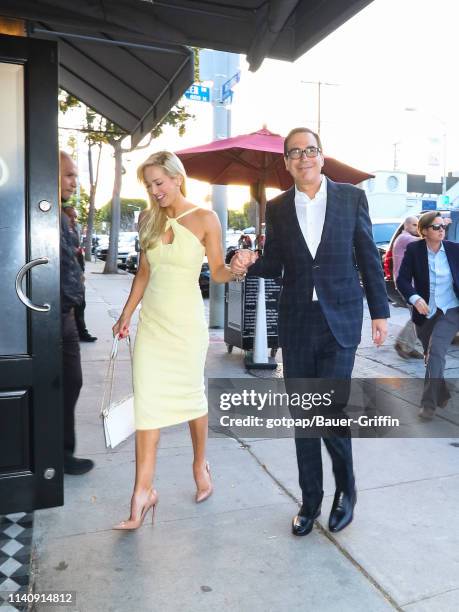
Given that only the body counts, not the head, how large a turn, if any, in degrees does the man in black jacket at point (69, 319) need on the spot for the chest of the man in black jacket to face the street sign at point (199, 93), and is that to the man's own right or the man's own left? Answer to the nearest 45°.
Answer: approximately 90° to the man's own left

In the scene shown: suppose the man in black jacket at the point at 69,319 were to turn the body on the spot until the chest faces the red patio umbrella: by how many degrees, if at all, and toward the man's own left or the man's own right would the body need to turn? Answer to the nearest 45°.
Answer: approximately 45° to the man's own left

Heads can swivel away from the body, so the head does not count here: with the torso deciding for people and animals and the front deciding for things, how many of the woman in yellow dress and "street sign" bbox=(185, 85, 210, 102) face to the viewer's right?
0

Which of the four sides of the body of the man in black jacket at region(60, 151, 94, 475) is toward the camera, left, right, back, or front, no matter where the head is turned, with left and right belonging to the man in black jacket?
right

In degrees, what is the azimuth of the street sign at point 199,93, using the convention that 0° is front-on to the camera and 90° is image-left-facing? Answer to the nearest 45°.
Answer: approximately 0°

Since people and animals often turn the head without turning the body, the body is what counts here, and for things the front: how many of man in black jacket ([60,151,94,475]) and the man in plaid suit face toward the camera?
1

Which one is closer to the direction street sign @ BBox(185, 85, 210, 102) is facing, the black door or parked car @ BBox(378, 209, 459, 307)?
the black door

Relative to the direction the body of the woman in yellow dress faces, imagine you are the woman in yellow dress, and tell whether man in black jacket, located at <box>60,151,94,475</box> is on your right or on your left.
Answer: on your right

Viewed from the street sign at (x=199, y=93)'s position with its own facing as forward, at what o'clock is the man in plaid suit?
The man in plaid suit is roughly at 12 o'clock from the street sign.
